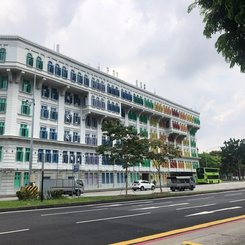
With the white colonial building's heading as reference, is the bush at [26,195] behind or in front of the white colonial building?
in front

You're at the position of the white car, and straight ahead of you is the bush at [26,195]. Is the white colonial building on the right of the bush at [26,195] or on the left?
right

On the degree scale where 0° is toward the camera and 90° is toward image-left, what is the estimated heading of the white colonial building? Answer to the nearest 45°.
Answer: approximately 315°

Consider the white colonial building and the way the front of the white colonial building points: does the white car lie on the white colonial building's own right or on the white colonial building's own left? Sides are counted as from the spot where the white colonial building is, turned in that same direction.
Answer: on the white colonial building's own left

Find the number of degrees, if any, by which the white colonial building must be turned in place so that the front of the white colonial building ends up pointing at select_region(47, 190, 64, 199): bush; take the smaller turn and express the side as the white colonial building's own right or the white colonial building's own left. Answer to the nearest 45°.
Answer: approximately 45° to the white colonial building's own right

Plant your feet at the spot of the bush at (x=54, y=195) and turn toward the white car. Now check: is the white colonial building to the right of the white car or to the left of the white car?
left

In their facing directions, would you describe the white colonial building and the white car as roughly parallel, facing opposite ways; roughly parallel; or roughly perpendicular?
roughly perpendicular
